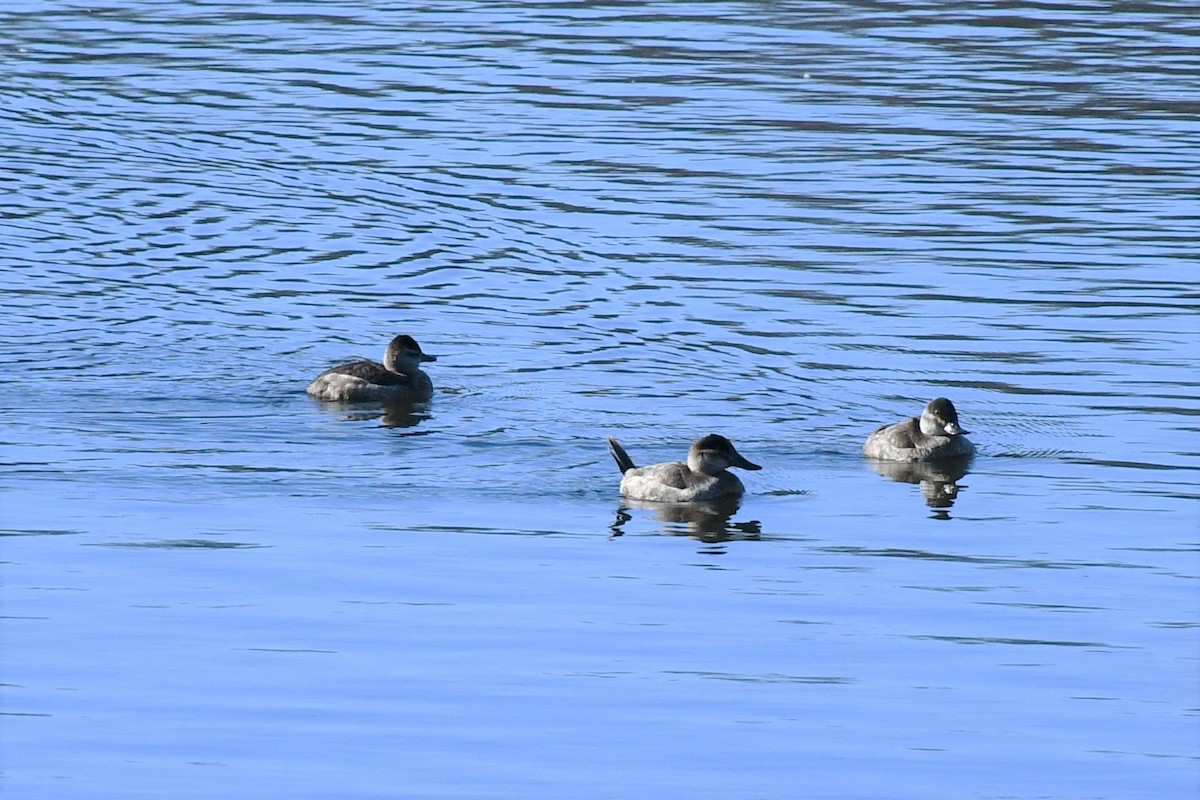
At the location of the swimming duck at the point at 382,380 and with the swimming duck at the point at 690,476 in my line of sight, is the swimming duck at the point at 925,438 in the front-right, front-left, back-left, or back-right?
front-left

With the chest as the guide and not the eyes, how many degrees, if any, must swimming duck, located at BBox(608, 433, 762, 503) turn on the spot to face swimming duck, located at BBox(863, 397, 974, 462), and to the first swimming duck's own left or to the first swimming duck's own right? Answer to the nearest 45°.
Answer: approximately 45° to the first swimming duck's own left

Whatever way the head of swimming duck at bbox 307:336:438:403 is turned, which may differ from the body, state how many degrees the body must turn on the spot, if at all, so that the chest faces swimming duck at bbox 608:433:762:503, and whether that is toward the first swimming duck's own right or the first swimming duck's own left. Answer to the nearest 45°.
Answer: approximately 45° to the first swimming duck's own right

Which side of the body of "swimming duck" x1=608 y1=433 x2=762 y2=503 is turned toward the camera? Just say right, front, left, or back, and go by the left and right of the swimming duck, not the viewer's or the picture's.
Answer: right

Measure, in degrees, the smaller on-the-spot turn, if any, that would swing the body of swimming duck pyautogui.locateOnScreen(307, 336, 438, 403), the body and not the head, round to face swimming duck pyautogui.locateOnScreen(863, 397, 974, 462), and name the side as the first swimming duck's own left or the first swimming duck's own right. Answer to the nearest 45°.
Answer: approximately 45° to the first swimming duck's own right

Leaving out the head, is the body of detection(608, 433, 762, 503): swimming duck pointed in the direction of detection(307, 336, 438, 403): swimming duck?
no

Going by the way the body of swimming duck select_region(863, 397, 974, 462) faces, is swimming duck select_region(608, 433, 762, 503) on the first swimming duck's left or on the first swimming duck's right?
on the first swimming duck's right

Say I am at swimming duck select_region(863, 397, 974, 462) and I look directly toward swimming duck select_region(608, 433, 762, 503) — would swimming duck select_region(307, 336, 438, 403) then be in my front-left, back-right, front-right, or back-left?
front-right

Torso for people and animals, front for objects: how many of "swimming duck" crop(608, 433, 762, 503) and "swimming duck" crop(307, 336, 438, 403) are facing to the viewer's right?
2

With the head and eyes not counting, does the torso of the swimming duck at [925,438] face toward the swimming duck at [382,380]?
no

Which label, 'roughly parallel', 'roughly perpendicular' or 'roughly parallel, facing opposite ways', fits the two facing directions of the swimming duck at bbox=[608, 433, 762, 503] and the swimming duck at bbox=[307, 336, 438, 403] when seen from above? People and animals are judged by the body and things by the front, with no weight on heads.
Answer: roughly parallel

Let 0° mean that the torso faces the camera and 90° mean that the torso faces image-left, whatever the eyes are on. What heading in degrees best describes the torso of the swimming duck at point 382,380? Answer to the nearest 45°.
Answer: approximately 270°
